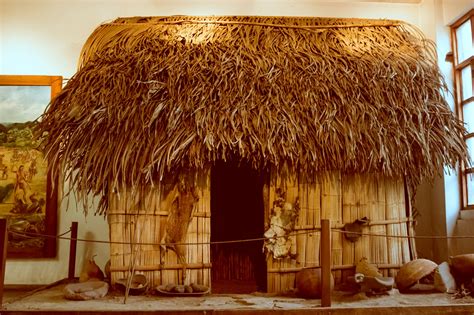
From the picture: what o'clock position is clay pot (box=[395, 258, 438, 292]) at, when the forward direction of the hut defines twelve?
The clay pot is roughly at 9 o'clock from the hut.

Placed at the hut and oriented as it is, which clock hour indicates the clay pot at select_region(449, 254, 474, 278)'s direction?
The clay pot is roughly at 9 o'clock from the hut.

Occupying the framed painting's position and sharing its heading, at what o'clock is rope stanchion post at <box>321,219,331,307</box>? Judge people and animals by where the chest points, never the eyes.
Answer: The rope stanchion post is roughly at 11 o'clock from the framed painting.

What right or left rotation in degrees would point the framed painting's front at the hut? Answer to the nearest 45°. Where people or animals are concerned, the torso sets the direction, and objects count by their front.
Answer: approximately 45° to its left

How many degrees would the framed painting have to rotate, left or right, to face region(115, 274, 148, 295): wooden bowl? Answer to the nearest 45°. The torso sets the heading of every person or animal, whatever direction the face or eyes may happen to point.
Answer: approximately 45° to its left

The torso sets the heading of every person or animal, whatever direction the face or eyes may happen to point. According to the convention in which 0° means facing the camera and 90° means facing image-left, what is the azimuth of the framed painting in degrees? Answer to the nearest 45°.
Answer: approximately 0°

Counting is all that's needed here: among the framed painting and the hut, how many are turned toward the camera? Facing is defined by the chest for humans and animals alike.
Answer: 2

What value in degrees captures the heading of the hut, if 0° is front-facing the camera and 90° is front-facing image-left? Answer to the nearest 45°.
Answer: approximately 0°
